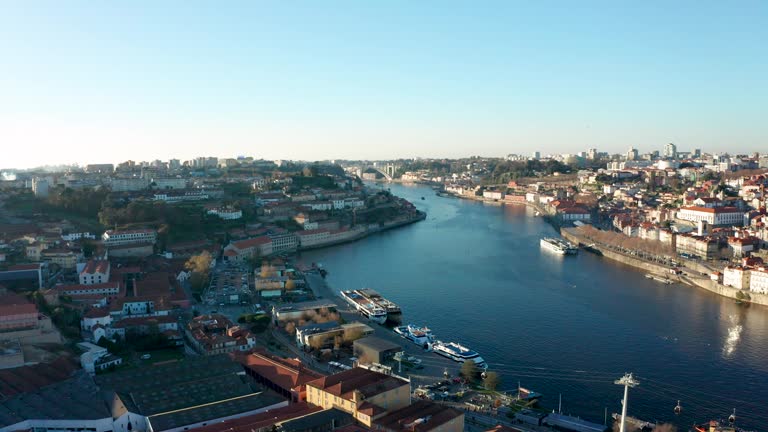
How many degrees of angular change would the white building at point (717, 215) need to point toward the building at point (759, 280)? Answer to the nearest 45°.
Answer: approximately 45° to its left

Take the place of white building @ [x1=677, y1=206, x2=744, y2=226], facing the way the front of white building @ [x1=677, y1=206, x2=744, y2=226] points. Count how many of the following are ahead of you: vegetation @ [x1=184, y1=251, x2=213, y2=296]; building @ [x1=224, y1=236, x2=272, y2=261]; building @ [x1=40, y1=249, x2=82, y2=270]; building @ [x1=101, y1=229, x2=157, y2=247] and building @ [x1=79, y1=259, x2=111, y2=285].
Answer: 5

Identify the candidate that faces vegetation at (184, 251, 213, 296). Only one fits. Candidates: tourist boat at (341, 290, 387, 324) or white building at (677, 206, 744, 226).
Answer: the white building

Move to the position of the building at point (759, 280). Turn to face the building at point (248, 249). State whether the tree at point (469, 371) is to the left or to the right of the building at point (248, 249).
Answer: left

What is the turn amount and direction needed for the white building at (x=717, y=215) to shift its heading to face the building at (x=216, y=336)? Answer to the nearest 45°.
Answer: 0° — it already faces it

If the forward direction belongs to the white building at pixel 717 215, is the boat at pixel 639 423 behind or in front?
in front

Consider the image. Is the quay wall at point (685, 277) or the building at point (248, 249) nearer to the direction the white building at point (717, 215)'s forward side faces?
the building

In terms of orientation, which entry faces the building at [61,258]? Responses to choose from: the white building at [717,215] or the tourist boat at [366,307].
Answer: the white building

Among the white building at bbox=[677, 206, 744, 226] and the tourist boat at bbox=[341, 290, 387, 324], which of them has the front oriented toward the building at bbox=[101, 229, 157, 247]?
the white building
